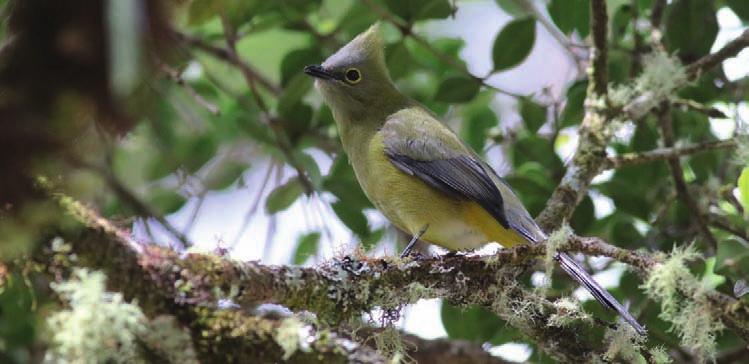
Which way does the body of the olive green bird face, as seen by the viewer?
to the viewer's left

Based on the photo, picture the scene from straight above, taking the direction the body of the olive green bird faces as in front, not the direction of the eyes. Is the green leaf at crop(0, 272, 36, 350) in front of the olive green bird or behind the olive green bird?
in front

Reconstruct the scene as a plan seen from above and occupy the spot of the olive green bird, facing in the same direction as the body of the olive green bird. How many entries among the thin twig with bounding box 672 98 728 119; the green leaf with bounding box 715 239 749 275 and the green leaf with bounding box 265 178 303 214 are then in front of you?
1

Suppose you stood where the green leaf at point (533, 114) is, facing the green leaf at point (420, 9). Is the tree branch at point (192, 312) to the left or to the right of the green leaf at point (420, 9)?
left

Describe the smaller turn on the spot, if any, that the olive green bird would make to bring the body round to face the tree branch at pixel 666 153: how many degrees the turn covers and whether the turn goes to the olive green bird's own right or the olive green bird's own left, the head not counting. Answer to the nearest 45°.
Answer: approximately 180°

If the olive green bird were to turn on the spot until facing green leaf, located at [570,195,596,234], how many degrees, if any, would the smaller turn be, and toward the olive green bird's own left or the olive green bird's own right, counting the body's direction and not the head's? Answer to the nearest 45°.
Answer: approximately 180°

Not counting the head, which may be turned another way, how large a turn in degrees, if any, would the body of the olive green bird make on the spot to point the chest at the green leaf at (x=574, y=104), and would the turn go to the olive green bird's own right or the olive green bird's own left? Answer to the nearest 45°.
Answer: approximately 180°

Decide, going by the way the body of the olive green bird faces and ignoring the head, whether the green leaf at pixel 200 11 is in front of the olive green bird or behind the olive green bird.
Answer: in front

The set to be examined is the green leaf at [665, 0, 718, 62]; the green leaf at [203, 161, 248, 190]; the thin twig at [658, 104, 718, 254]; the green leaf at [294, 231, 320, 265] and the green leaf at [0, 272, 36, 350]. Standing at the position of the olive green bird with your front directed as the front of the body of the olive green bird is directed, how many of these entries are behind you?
2

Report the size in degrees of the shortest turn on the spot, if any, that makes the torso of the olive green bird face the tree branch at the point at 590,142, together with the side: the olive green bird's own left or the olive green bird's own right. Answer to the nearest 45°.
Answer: approximately 180°
